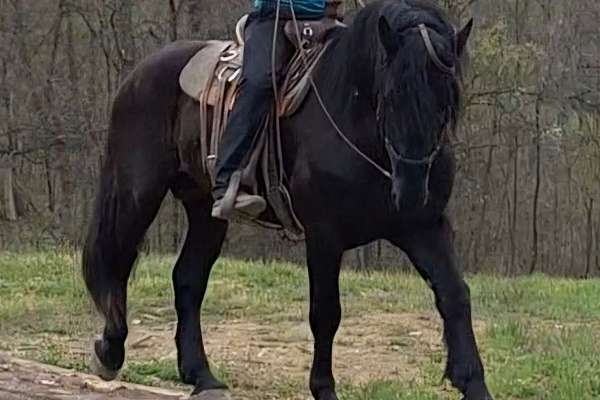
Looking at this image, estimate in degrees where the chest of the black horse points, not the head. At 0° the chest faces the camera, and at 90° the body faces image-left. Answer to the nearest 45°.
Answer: approximately 315°
